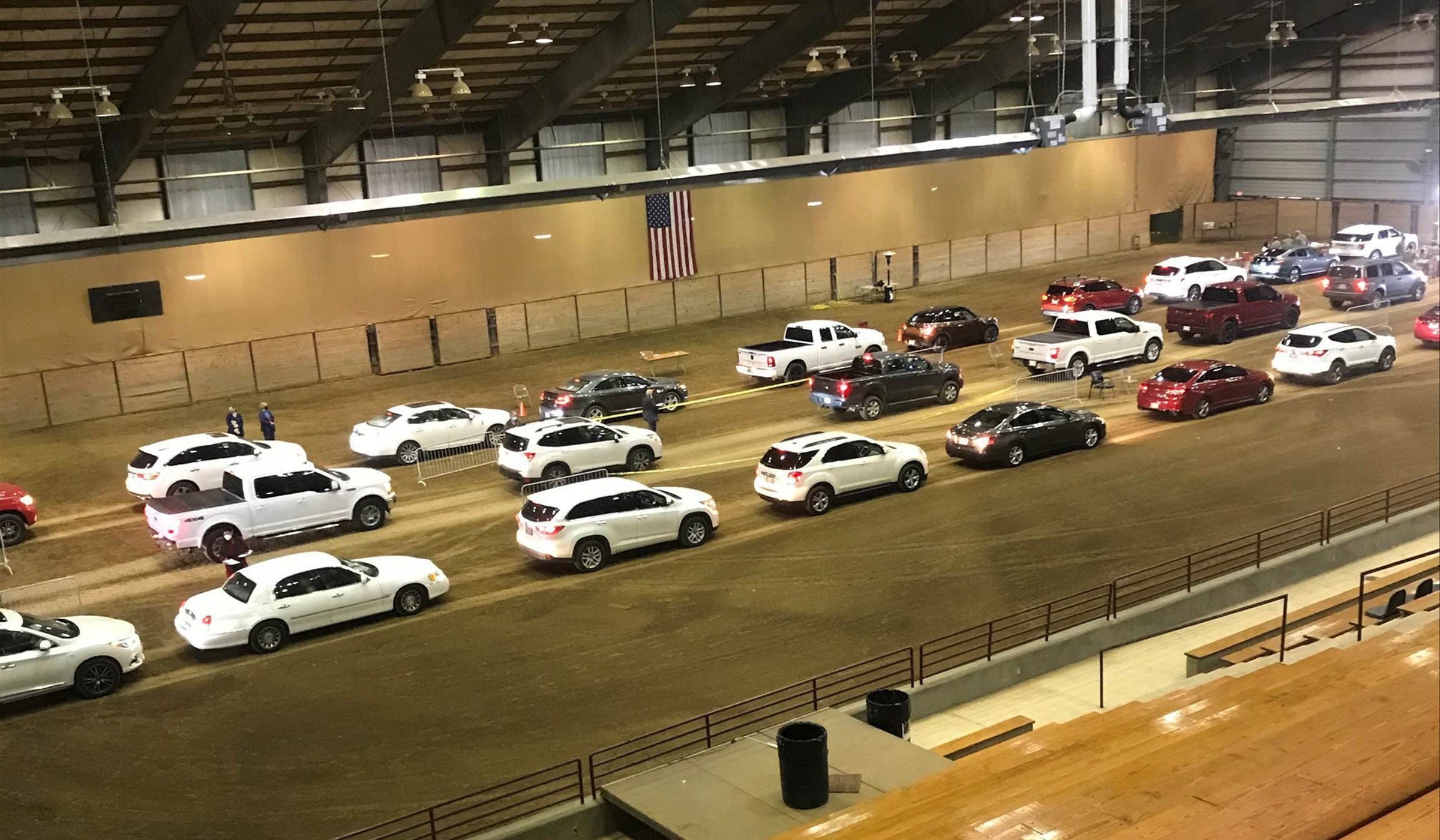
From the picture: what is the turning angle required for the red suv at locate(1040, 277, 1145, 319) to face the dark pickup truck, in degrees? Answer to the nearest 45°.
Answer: approximately 135° to its right

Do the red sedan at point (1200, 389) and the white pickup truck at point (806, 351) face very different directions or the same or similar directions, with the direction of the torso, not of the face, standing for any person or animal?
same or similar directions

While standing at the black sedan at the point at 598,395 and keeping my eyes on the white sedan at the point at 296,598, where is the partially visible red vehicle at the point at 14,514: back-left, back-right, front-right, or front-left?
front-right

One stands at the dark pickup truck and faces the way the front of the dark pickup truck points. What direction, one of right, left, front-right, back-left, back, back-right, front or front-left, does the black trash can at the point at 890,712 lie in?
back-right

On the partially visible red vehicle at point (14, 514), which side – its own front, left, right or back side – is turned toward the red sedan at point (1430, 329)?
front

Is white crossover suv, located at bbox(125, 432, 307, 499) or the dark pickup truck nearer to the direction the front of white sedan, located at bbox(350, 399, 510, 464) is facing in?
the dark pickup truck

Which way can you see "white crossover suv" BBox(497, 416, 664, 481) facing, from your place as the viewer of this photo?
facing away from the viewer and to the right of the viewer

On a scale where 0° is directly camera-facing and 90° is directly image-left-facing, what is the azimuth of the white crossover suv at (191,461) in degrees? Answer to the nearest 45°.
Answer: approximately 225°

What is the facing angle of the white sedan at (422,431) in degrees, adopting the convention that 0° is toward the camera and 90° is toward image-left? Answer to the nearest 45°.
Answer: approximately 225°

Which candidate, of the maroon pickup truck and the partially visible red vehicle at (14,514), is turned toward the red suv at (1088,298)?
the partially visible red vehicle

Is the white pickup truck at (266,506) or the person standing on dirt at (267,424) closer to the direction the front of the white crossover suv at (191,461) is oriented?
the person standing on dirt

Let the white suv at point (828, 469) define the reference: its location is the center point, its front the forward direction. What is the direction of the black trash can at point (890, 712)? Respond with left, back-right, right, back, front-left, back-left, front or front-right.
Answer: back-right

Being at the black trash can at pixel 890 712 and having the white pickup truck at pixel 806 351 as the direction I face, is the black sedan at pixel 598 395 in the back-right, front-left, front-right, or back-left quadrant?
front-left

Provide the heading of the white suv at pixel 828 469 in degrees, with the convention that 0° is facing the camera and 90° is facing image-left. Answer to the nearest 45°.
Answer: approximately 225°

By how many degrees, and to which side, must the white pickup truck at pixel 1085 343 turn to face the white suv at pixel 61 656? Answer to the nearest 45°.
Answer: approximately 180°

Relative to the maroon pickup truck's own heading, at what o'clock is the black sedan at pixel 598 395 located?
The black sedan is roughly at 6 o'clock from the maroon pickup truck.

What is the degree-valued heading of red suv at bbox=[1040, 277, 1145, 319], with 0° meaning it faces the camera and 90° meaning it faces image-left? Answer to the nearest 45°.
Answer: approximately 225°

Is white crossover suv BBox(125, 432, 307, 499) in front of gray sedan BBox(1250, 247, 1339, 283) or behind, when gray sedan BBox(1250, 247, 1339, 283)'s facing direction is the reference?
behind

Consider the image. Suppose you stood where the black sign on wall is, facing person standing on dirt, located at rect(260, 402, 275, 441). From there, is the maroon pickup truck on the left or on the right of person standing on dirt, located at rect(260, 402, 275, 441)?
left

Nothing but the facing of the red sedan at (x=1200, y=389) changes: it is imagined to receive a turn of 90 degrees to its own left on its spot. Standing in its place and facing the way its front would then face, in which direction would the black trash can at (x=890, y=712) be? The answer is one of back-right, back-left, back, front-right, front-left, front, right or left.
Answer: back-left

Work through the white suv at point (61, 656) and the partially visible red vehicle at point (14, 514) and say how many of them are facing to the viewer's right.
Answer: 2

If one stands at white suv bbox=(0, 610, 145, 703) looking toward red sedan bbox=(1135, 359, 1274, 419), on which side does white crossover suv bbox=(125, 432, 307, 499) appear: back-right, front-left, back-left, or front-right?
front-left
